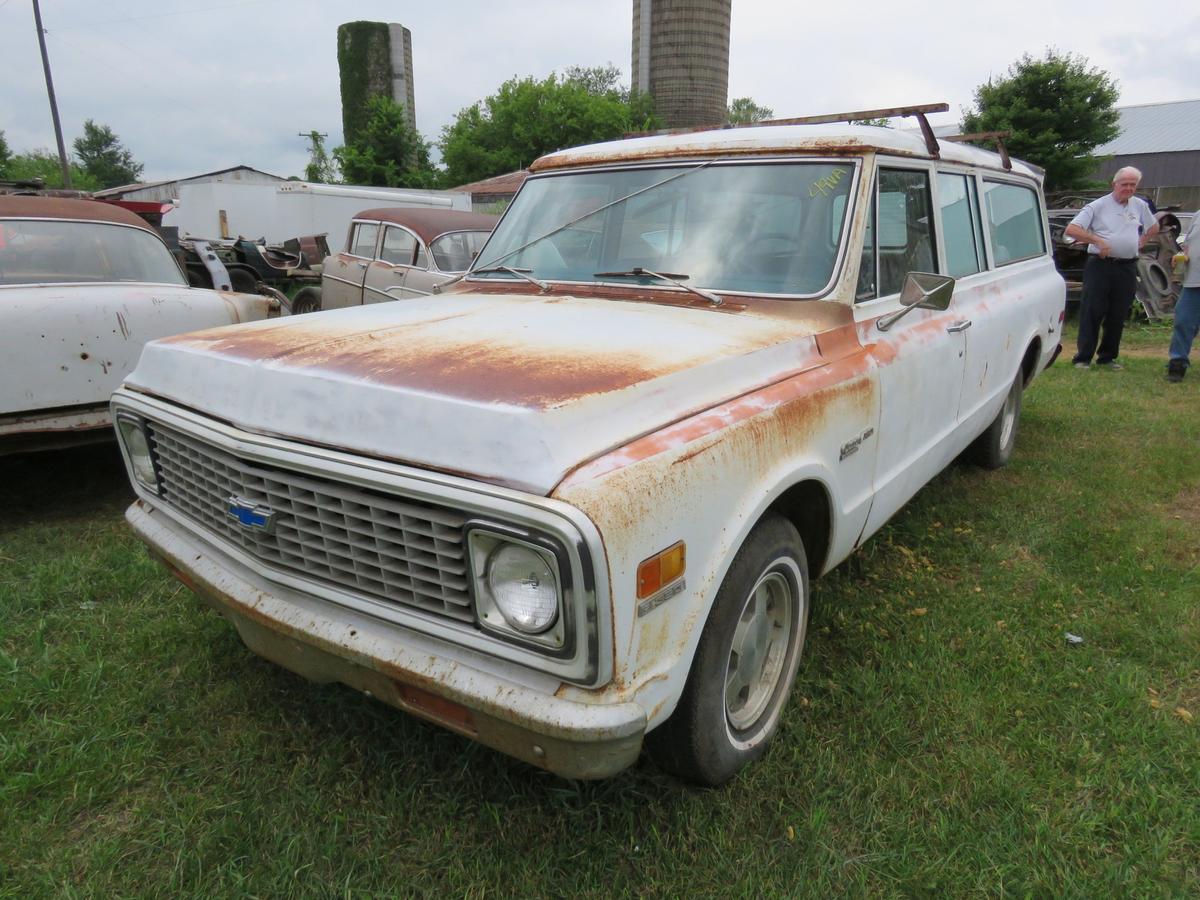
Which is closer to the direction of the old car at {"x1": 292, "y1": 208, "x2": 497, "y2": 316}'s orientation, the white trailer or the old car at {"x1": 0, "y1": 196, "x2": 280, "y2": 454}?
the white trailer

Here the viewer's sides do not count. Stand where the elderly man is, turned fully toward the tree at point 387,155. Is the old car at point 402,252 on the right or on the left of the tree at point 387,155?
left

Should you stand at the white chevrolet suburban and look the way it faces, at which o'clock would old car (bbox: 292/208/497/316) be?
The old car is roughly at 4 o'clock from the white chevrolet suburban.

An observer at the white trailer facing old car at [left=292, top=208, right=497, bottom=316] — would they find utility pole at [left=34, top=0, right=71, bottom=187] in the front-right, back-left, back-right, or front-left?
back-right

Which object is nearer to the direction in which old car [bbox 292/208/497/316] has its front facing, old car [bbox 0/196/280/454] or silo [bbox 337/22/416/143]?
the silo

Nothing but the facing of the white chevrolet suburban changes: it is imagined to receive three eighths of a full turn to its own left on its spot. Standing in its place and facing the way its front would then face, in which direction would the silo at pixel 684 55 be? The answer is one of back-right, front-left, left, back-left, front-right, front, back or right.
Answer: left

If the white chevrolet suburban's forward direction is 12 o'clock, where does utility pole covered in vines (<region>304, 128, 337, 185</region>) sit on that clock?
The utility pole covered in vines is roughly at 4 o'clock from the white chevrolet suburban.

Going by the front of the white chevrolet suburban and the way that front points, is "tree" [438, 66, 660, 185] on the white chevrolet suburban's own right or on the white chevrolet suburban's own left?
on the white chevrolet suburban's own right

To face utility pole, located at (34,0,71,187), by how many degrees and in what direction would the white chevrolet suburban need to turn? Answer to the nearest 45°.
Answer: approximately 90° to its right

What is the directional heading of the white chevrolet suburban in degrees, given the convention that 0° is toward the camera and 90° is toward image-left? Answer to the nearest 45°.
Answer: approximately 45°
